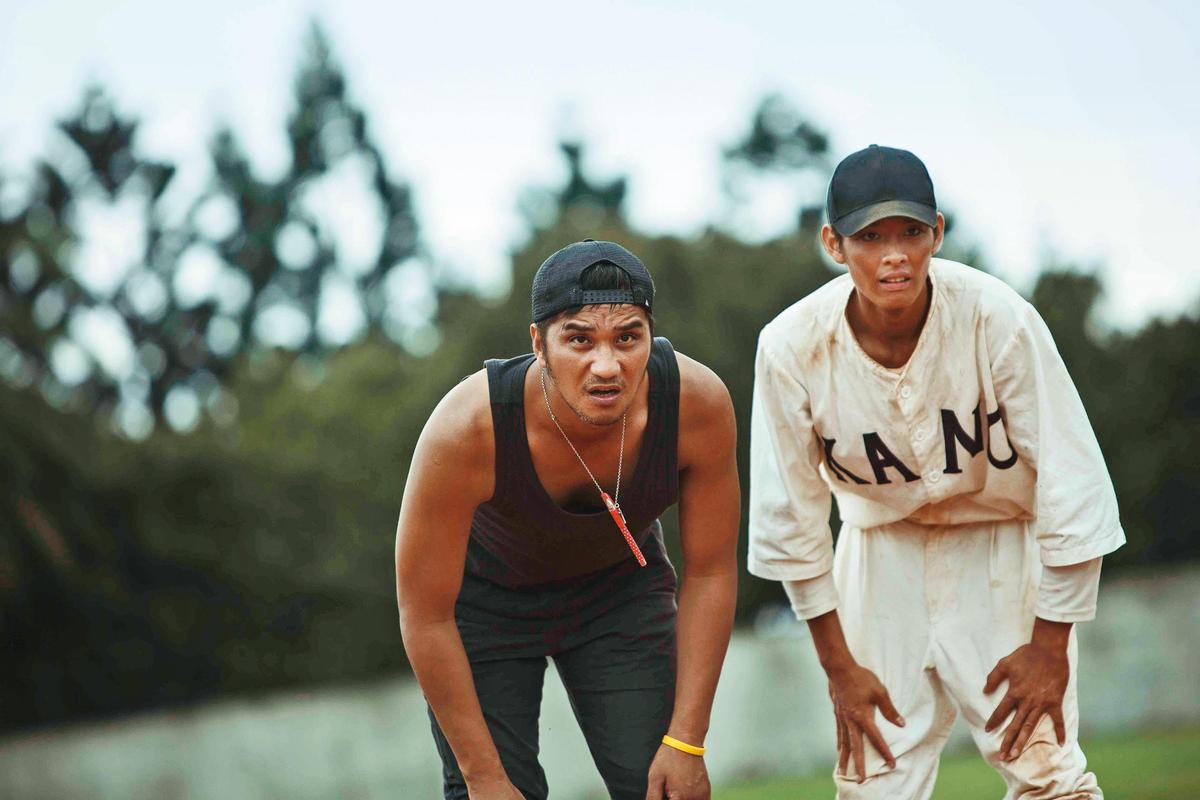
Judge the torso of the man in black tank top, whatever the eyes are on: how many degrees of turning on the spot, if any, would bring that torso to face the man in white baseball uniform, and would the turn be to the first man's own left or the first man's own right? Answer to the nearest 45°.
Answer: approximately 90° to the first man's own left

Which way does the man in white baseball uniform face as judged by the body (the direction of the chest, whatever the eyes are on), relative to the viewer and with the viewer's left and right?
facing the viewer

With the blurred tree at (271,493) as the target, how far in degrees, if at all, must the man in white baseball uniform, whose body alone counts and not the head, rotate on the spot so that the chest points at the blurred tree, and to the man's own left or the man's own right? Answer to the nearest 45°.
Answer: approximately 135° to the man's own right

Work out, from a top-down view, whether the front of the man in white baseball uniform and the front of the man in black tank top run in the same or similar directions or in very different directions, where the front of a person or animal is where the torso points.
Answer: same or similar directions

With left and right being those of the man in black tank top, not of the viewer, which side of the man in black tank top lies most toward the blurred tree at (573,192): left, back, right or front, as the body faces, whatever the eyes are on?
back

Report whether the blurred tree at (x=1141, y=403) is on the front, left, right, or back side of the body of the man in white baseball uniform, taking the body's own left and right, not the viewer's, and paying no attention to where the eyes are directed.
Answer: back

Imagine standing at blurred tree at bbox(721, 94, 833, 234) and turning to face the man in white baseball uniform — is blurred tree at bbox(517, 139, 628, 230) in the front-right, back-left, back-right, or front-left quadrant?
back-right

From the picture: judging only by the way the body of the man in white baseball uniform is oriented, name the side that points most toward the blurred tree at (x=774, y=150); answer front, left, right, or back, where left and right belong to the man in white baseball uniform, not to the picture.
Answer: back

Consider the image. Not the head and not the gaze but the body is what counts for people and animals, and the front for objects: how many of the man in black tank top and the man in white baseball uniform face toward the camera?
2

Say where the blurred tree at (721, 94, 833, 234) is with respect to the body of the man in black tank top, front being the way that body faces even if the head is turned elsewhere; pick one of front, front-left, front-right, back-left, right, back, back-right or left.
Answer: back

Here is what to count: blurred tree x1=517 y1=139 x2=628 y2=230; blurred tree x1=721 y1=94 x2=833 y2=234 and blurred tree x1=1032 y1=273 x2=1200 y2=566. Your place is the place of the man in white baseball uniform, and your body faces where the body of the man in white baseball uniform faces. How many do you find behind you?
3
